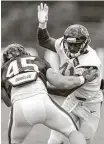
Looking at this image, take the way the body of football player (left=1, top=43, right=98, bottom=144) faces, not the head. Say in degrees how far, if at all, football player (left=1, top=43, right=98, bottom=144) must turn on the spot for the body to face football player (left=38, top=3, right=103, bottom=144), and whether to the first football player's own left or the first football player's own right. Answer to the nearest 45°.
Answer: approximately 45° to the first football player's own right

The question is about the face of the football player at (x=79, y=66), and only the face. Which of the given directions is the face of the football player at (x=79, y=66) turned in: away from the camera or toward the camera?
toward the camera

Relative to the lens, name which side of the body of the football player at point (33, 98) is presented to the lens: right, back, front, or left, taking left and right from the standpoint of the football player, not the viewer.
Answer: back
